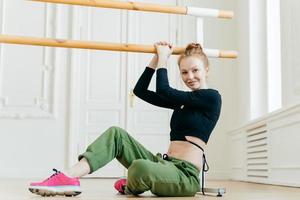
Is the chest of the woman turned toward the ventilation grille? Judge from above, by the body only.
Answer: no

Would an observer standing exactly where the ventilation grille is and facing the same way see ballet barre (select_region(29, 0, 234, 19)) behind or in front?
in front

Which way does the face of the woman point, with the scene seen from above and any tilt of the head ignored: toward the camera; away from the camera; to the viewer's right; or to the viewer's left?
toward the camera

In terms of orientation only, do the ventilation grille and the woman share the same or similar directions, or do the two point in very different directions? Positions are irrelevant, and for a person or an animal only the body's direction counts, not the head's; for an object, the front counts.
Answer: same or similar directions

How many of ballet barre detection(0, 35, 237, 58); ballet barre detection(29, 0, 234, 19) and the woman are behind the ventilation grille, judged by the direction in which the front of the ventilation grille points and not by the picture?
0

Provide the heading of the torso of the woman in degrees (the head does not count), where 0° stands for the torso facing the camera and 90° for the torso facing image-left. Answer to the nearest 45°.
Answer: approximately 90°

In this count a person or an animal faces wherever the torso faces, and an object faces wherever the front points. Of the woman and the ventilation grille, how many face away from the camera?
0

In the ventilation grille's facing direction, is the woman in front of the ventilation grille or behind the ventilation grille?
in front
